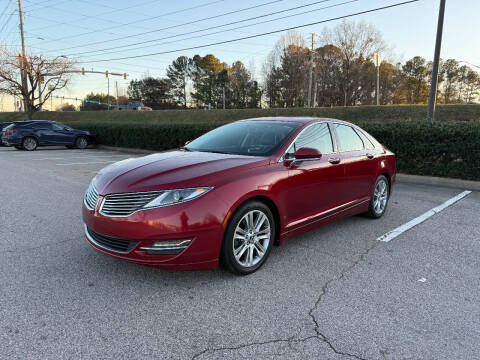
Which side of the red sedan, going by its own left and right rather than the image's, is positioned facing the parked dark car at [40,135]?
right

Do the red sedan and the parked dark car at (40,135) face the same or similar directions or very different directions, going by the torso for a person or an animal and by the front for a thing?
very different directions

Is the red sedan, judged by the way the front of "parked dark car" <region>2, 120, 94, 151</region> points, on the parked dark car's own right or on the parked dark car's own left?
on the parked dark car's own right

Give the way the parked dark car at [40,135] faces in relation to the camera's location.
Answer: facing away from the viewer and to the right of the viewer
